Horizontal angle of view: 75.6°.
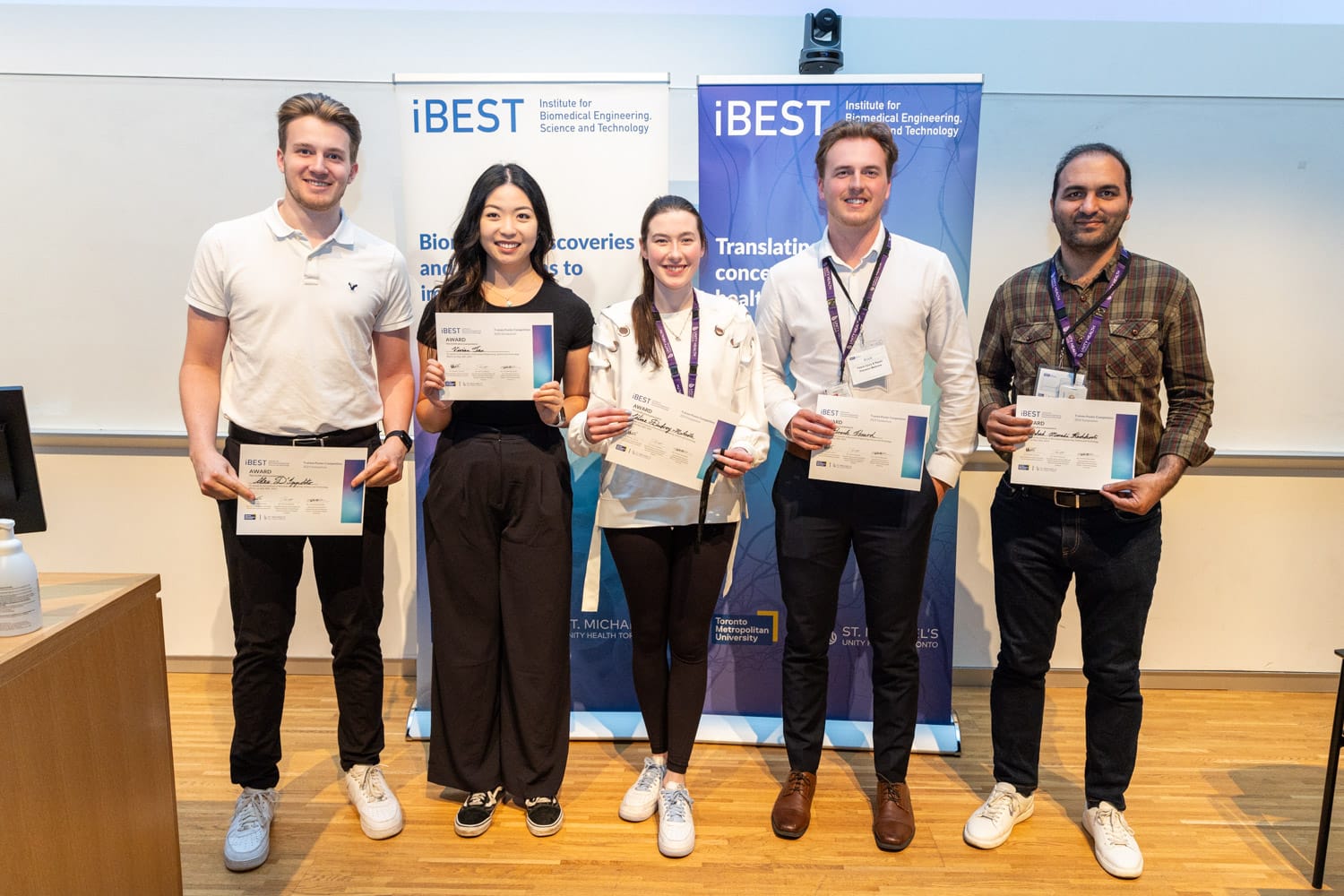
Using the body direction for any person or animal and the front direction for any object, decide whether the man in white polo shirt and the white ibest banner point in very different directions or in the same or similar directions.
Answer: same or similar directions

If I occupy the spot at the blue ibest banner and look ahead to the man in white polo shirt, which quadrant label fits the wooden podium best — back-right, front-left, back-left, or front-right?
front-left

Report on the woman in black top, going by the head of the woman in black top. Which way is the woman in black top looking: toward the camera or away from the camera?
toward the camera

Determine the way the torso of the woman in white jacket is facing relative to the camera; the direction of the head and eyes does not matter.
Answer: toward the camera

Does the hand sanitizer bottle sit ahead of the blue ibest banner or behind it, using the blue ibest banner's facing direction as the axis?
ahead

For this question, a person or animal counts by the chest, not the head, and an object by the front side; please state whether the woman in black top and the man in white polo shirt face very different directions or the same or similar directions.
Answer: same or similar directions

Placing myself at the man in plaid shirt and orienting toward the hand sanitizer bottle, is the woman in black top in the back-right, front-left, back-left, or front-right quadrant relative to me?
front-right

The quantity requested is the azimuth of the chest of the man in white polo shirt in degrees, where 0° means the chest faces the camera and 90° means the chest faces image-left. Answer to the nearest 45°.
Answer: approximately 0°

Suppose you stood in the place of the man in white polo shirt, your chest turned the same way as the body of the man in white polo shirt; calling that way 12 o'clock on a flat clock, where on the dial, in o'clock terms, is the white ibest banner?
The white ibest banner is roughly at 8 o'clock from the man in white polo shirt.

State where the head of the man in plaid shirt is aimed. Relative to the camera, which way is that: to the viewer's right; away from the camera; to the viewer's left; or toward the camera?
toward the camera

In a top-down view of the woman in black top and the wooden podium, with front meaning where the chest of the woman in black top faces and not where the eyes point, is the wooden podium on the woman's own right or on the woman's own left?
on the woman's own right

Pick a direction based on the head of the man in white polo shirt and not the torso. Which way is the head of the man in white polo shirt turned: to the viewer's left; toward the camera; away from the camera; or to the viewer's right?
toward the camera

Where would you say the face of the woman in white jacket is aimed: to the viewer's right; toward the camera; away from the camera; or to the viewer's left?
toward the camera

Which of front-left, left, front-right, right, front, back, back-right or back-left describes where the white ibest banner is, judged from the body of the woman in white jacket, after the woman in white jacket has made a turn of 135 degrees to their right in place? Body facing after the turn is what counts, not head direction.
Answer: front

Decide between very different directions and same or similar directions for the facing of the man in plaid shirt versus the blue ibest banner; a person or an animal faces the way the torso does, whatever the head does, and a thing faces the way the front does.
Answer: same or similar directions

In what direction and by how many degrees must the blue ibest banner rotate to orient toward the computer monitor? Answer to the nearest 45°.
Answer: approximately 45° to its right

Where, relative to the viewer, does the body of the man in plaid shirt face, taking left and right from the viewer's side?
facing the viewer

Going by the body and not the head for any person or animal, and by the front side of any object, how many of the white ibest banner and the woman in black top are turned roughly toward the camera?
2

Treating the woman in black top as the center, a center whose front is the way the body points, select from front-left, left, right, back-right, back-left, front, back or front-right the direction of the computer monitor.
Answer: front-right

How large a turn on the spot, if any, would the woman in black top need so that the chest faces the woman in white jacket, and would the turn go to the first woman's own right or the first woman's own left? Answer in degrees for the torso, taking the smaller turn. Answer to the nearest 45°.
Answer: approximately 90° to the first woman's own left

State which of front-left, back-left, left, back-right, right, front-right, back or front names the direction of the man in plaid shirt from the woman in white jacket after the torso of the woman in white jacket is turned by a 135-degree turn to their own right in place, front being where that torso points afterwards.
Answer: back-right

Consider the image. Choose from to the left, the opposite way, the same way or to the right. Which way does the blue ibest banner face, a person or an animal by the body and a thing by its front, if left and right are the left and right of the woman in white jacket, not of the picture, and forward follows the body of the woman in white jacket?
the same way
